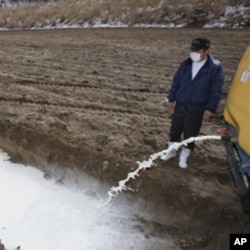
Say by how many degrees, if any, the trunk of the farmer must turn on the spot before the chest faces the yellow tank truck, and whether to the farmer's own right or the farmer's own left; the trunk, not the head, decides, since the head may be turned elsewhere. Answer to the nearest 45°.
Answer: approximately 90° to the farmer's own left

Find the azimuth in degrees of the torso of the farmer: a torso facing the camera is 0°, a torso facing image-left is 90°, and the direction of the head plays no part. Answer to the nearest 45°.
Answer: approximately 45°
